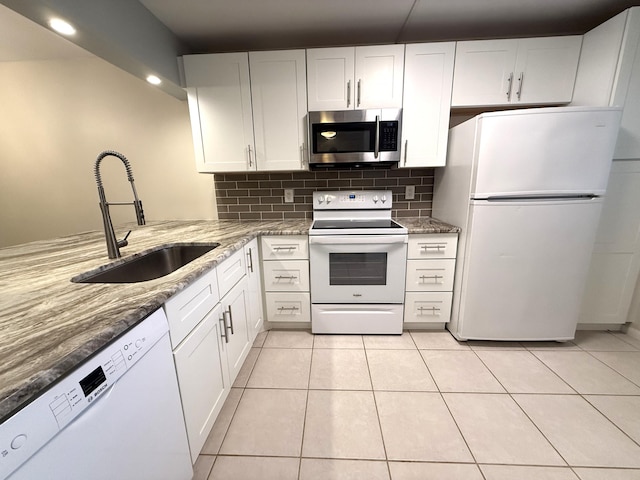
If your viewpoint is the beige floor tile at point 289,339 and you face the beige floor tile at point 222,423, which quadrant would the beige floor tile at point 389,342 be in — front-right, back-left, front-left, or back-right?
back-left

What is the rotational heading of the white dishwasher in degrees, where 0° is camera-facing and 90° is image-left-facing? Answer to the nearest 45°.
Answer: approximately 315°

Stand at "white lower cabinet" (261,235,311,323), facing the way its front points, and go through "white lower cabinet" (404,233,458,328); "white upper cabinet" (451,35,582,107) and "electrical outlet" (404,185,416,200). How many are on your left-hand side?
3

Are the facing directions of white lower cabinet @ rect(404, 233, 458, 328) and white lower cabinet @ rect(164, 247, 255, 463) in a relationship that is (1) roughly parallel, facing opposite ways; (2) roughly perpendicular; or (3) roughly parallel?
roughly perpendicular

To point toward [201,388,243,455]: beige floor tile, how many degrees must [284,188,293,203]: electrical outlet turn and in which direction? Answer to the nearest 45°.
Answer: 0° — it already faces it
